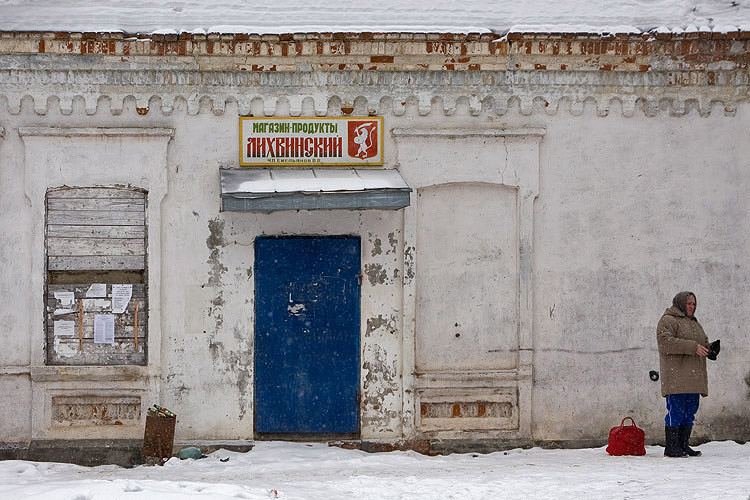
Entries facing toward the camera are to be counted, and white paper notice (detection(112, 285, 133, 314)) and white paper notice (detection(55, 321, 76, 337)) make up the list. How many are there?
2

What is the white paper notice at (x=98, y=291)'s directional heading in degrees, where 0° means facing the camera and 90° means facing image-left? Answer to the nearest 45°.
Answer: approximately 0°

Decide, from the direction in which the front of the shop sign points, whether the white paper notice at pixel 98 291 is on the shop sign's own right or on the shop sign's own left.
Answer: on the shop sign's own right

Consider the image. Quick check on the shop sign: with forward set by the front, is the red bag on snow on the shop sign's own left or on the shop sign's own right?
on the shop sign's own left

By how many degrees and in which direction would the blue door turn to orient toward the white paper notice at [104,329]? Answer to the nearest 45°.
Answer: approximately 90° to its right

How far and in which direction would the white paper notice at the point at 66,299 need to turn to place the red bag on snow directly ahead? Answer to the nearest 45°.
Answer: approximately 90° to its left

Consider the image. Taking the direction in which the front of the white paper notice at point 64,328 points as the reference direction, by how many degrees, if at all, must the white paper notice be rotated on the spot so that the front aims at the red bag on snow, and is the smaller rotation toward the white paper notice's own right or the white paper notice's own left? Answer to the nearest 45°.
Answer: approximately 90° to the white paper notice's own left
